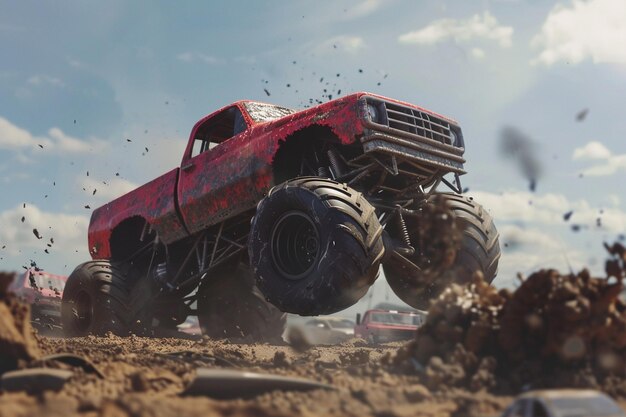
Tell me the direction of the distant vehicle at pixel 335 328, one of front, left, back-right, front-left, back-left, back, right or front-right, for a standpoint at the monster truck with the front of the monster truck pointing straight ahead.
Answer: back-left

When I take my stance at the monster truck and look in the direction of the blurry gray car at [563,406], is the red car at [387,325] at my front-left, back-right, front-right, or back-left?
back-left

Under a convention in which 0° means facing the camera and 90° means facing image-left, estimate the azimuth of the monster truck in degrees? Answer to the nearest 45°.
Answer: approximately 315°

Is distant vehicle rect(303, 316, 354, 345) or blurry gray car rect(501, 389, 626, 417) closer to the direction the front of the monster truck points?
the blurry gray car

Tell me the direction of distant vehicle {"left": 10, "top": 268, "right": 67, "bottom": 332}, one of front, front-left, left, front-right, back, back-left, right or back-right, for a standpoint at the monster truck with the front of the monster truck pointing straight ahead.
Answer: back

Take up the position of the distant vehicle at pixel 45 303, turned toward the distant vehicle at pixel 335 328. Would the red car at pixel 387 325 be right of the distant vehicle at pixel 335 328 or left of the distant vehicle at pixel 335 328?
right

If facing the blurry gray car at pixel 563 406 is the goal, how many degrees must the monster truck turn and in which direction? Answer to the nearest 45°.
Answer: approximately 45° to its right

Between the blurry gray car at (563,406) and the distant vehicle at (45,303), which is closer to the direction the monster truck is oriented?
the blurry gray car

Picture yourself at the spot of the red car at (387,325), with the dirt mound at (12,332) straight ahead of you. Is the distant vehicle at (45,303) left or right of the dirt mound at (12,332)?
right

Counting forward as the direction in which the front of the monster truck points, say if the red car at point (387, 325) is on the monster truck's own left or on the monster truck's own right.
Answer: on the monster truck's own left

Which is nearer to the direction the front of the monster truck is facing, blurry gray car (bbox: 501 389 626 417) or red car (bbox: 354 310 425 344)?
the blurry gray car
